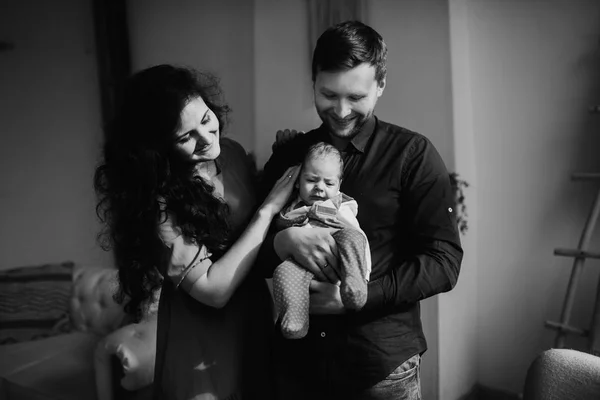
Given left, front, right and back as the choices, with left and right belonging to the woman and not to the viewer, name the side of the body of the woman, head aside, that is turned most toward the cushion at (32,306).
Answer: back

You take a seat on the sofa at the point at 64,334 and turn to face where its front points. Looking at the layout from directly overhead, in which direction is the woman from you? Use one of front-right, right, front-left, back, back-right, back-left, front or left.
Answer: front

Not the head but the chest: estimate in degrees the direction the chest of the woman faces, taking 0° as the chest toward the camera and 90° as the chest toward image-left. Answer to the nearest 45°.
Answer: approximately 315°

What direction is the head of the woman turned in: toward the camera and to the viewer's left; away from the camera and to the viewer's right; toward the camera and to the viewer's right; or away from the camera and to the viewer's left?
toward the camera and to the viewer's right

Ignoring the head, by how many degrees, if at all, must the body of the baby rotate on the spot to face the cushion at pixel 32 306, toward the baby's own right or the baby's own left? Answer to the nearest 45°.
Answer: approximately 135° to the baby's own right

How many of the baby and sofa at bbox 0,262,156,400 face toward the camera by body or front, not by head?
2

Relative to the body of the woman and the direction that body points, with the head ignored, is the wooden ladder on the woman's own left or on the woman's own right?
on the woman's own left

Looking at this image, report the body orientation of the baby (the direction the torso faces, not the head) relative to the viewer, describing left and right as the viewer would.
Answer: facing the viewer

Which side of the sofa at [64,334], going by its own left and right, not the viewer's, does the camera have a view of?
front

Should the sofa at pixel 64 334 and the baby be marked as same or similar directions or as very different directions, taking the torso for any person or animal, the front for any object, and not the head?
same or similar directions

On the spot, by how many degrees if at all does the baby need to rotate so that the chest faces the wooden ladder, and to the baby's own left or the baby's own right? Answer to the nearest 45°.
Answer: approximately 135° to the baby's own left

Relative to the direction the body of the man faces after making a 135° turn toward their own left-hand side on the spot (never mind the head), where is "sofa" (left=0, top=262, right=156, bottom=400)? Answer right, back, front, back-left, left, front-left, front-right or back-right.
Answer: back-left

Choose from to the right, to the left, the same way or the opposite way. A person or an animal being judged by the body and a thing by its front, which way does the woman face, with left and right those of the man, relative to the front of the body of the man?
to the left
